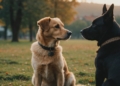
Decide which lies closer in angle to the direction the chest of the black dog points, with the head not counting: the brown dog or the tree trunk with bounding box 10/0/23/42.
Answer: the brown dog

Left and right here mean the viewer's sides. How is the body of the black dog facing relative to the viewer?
facing to the left of the viewer

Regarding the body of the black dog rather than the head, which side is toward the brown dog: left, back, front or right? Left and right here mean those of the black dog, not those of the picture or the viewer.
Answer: front

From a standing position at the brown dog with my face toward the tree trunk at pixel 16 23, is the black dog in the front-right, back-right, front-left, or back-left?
back-right

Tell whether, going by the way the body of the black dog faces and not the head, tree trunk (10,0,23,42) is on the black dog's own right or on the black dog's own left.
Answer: on the black dog's own right
